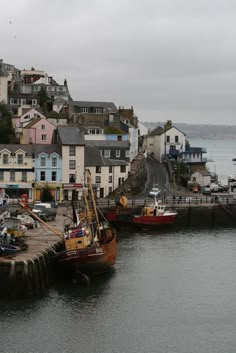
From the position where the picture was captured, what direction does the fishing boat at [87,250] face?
facing away from the viewer and to the right of the viewer

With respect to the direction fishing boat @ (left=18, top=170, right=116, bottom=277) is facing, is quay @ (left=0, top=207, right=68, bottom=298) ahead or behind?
behind
